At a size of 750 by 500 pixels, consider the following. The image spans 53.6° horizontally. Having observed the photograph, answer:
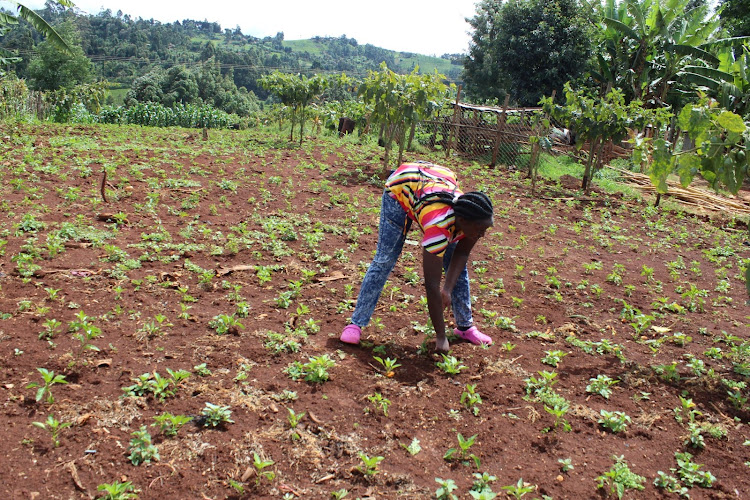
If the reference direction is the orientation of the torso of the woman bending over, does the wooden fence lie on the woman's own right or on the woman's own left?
on the woman's own left

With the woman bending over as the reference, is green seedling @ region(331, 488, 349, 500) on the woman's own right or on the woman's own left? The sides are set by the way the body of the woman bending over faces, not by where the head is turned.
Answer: on the woman's own right

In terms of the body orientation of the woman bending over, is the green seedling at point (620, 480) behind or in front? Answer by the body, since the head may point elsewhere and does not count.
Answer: in front

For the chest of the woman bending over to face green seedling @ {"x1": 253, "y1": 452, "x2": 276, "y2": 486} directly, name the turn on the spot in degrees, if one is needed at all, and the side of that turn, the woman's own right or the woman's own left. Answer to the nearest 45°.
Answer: approximately 90° to the woman's own right

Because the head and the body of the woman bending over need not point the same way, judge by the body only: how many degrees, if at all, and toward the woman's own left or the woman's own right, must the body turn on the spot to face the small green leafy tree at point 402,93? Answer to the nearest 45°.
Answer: approximately 135° to the woman's own left

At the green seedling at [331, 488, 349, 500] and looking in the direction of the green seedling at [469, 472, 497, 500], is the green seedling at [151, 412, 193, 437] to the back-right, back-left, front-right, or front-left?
back-left

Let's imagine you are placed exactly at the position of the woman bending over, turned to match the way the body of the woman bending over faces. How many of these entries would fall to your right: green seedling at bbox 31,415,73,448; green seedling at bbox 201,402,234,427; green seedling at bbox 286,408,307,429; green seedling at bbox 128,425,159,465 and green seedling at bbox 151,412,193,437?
5

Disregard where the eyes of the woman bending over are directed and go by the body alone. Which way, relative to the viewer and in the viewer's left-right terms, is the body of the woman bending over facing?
facing the viewer and to the right of the viewer

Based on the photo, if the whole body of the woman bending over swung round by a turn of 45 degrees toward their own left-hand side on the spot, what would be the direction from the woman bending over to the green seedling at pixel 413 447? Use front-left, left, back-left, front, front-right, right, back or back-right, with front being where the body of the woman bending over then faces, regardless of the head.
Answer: right

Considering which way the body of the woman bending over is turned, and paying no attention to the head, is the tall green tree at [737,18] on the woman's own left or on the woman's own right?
on the woman's own left

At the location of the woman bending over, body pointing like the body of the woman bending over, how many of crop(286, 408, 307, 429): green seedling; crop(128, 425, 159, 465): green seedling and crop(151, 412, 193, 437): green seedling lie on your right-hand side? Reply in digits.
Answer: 3
